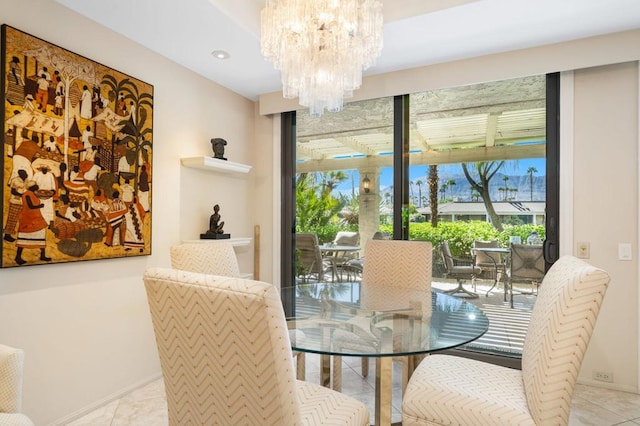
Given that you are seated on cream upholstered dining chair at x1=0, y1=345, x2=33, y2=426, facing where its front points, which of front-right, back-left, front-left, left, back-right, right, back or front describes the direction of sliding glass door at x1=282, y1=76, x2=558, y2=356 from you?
front-left

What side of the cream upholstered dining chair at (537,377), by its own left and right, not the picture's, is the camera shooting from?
left

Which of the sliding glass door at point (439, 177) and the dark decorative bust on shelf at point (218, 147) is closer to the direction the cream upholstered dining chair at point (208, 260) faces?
the sliding glass door

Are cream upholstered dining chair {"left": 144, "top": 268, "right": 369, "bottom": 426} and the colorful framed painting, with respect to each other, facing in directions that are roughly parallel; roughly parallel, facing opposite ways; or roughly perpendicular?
roughly perpendicular

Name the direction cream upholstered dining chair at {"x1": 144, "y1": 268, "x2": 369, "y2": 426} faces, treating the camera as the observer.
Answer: facing away from the viewer and to the right of the viewer

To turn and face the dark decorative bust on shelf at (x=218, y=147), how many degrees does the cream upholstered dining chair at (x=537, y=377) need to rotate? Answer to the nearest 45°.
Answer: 0° — it already faces it

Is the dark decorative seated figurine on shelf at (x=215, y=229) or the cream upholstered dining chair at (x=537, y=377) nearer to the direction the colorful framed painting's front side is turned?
the cream upholstered dining chair

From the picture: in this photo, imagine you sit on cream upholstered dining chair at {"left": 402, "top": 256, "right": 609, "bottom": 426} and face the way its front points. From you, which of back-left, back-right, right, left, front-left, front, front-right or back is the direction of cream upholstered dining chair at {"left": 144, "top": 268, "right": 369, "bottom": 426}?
front-left

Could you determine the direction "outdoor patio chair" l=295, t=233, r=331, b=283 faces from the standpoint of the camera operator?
facing away from the viewer and to the right of the viewer

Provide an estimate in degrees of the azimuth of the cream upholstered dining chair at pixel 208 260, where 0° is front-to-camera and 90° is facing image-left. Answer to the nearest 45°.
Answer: approximately 315°

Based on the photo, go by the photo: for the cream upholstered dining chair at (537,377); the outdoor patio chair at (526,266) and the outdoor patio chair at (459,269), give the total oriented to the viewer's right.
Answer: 1

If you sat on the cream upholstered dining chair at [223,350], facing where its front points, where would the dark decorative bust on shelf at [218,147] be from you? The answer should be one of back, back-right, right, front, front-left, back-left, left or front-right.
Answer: front-left

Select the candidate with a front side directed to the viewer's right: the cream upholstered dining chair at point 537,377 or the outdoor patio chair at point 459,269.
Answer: the outdoor patio chair

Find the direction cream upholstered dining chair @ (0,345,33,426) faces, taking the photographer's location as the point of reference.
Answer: facing the viewer and to the right of the viewer

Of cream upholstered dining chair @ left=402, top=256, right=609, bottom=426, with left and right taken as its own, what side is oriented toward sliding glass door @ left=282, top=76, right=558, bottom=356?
right

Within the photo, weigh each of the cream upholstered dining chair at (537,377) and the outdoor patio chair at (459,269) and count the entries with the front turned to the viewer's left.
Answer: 1

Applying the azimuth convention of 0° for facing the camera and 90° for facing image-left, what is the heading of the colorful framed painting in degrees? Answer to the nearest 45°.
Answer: approximately 315°
